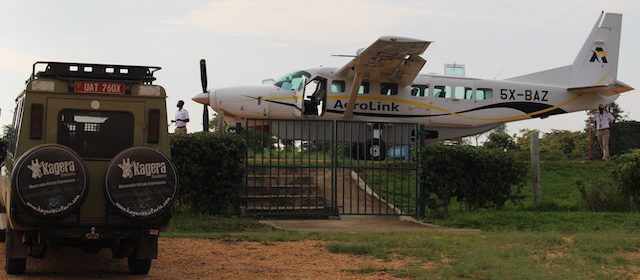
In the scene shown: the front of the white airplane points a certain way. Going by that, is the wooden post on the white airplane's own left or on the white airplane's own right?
on the white airplane's own left

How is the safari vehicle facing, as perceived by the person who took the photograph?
facing away from the viewer

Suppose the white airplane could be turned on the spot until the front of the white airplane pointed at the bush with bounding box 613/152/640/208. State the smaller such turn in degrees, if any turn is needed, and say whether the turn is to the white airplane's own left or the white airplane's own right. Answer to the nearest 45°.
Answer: approximately 135° to the white airplane's own left

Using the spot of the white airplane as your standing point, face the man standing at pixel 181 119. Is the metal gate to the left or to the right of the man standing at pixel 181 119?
left

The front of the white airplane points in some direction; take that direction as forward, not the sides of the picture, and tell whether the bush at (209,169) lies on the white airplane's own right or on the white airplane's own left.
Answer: on the white airplane's own left

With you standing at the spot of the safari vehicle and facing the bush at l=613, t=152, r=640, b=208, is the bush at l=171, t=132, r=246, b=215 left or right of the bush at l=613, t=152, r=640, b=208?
left

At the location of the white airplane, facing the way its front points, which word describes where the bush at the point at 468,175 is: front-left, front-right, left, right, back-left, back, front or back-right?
left

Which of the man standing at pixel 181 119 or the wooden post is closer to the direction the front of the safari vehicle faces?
the man standing

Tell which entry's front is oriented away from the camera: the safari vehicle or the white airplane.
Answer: the safari vehicle

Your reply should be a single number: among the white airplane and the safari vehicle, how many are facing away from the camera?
1

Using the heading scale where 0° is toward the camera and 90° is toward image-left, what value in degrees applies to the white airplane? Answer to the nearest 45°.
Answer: approximately 90°
